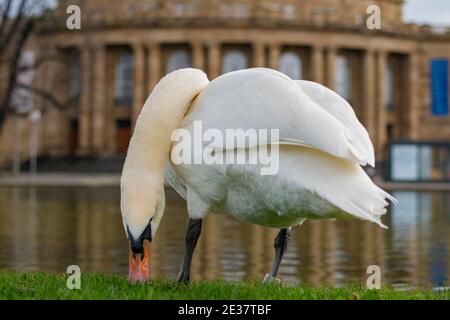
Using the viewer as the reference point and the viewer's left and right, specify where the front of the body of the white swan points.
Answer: facing to the left of the viewer
